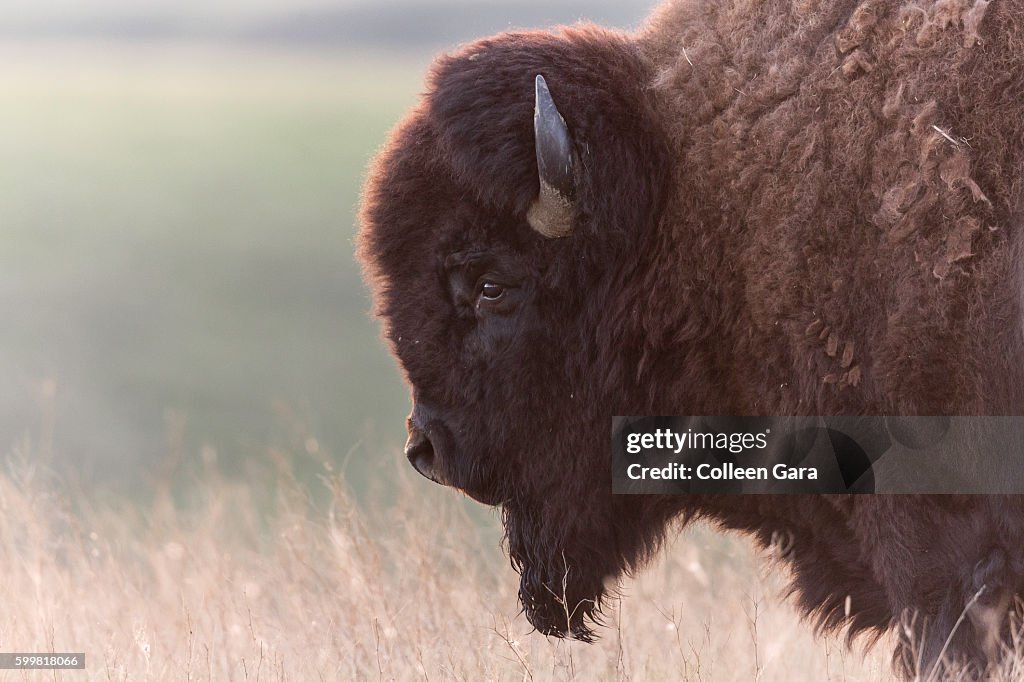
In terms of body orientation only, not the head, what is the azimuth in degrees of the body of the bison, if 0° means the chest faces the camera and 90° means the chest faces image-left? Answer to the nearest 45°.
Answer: approximately 90°
